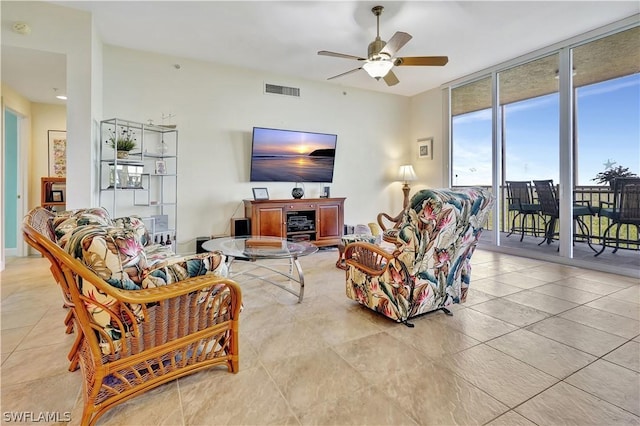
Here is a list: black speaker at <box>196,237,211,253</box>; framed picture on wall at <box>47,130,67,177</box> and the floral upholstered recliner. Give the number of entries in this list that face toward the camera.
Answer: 2

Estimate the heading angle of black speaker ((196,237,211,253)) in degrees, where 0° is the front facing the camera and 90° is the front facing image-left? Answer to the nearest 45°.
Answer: approximately 0°

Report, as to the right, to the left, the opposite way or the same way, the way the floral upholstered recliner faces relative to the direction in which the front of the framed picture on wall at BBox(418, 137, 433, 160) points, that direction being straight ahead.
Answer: to the right

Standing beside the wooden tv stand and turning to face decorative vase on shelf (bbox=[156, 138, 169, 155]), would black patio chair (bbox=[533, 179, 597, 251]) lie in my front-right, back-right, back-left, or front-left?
back-left

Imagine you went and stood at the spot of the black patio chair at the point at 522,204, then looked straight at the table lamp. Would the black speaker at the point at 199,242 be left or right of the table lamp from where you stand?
left

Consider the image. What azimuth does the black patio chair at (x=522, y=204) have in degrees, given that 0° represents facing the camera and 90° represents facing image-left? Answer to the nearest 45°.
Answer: approximately 315°

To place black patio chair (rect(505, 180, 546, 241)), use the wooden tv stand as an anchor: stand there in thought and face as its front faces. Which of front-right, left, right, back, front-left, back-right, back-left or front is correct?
left

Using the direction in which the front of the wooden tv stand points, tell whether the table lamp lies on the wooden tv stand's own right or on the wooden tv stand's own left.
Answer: on the wooden tv stand's own left

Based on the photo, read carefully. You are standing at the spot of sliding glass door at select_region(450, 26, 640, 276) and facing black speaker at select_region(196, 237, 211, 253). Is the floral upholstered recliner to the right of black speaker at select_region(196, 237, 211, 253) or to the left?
left
